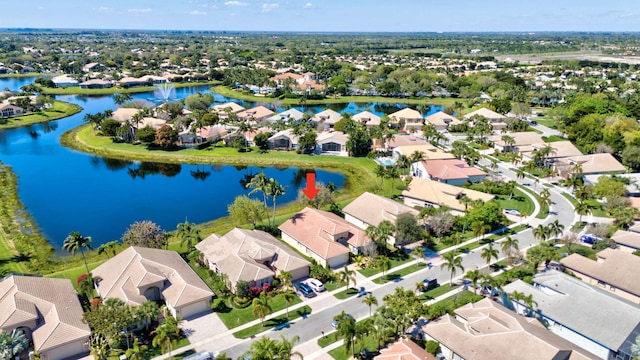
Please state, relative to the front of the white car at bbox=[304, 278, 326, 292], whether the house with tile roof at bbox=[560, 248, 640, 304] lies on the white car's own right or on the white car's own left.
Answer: on the white car's own right

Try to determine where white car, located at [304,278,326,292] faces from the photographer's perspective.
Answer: facing away from the viewer and to the left of the viewer

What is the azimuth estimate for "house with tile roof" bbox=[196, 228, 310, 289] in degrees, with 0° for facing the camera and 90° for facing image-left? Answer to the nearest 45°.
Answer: approximately 315°

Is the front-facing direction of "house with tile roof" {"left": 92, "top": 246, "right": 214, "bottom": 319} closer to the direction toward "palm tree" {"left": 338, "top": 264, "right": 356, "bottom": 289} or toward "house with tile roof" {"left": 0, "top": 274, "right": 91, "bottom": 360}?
the palm tree

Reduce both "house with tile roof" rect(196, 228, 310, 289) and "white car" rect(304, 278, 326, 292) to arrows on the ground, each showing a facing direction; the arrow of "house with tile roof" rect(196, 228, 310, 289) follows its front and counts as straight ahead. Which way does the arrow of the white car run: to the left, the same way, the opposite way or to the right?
the opposite way

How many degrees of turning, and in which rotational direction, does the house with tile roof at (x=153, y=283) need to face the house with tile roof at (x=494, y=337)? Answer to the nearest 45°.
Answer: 0° — it already faces it

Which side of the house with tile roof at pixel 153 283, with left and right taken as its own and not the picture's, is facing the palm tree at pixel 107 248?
back

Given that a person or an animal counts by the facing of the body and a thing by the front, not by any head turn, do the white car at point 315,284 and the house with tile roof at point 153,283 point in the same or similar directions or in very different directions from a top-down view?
very different directions

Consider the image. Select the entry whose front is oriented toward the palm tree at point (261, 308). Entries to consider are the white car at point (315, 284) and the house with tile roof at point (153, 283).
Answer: the house with tile roof
